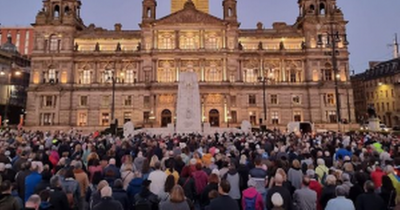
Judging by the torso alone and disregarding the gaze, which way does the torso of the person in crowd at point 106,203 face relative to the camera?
away from the camera

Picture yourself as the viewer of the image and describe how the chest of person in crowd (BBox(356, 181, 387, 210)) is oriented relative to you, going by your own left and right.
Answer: facing away from the viewer

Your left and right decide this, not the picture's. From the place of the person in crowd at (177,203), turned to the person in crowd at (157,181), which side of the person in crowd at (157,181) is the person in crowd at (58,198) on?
left

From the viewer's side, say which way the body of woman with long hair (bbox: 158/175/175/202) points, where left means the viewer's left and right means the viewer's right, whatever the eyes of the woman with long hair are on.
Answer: facing away from the viewer

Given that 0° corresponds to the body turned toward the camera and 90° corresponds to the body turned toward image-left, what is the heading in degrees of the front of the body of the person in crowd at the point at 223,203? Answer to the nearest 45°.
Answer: approximately 180°

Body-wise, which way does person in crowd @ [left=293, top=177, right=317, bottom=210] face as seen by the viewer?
away from the camera

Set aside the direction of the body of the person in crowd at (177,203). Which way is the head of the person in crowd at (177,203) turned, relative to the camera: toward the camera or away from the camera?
away from the camera

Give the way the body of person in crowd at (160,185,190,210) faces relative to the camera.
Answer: away from the camera

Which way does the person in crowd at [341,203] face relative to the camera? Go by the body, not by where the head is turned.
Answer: away from the camera
